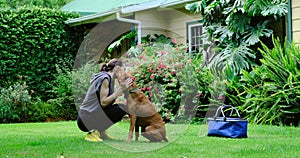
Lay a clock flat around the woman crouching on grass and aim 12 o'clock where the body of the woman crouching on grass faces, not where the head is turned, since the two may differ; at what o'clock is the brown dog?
The brown dog is roughly at 1 o'clock from the woman crouching on grass.

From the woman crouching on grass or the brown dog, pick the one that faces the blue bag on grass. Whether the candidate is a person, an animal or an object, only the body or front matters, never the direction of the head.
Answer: the woman crouching on grass

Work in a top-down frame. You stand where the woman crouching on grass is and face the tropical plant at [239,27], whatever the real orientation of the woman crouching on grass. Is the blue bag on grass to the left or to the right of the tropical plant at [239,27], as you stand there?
right

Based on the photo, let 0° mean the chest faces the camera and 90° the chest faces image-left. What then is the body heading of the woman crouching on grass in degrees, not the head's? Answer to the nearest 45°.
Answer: approximately 270°

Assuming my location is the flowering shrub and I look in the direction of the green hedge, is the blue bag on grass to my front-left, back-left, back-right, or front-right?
back-left

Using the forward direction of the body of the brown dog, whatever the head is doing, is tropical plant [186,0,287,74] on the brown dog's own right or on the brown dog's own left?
on the brown dog's own right

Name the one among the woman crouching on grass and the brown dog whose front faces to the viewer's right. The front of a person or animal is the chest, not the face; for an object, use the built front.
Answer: the woman crouching on grass

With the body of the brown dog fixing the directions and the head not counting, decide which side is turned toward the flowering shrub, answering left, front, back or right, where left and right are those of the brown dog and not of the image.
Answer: right

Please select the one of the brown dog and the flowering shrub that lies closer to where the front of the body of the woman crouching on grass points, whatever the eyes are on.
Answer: the brown dog

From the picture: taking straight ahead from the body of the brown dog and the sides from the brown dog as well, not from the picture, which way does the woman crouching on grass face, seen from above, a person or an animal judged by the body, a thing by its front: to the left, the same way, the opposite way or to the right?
the opposite way

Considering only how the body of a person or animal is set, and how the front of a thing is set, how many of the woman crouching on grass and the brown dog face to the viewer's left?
1

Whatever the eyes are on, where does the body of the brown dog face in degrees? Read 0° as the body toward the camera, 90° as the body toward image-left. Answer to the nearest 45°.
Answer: approximately 90°

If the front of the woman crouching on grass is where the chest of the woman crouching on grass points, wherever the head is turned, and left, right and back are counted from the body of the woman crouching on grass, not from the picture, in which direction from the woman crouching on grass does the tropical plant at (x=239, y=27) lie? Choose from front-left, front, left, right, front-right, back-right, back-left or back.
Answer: front-left
